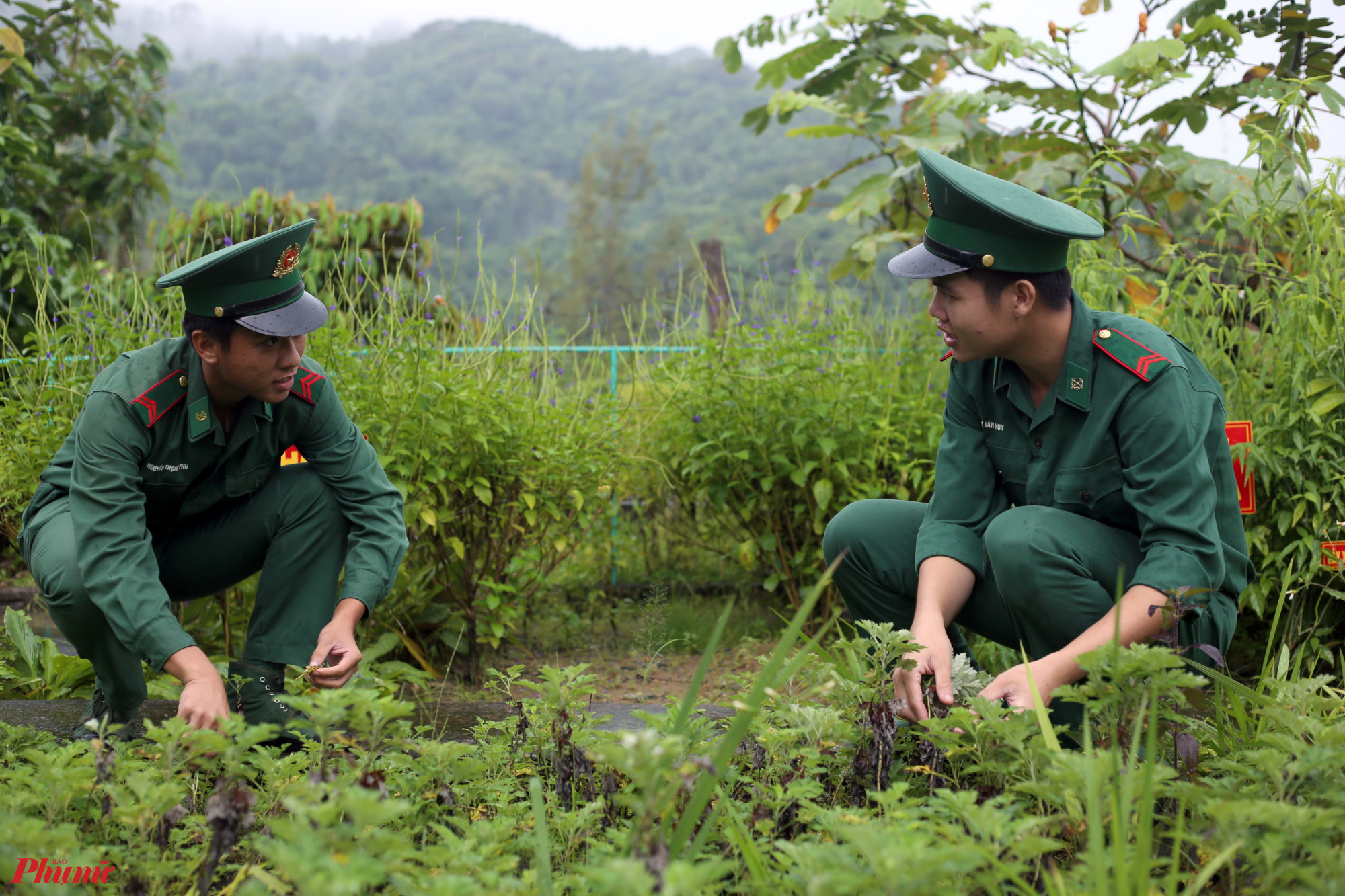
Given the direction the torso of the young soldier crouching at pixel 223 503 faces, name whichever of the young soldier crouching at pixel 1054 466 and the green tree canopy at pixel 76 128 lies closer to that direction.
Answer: the young soldier crouching

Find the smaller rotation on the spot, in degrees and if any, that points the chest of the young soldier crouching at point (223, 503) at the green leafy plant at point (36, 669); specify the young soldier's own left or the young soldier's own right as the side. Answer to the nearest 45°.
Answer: approximately 180°

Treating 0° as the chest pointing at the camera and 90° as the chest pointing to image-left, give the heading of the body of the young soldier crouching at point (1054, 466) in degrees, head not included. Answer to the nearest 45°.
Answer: approximately 45°

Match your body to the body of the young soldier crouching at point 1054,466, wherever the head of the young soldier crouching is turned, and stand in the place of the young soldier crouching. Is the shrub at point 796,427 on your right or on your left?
on your right

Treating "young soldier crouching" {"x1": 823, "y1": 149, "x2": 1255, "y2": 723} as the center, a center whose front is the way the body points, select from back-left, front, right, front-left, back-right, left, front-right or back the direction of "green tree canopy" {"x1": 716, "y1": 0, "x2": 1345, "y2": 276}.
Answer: back-right

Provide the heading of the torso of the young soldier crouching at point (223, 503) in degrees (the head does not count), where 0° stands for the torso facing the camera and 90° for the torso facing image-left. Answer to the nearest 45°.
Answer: approximately 315°

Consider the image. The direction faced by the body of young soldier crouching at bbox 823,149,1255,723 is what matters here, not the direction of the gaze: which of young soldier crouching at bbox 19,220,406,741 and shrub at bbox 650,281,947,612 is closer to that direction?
the young soldier crouching

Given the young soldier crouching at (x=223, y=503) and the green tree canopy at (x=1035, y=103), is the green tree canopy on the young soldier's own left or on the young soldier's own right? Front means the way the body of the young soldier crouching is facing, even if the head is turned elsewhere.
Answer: on the young soldier's own left

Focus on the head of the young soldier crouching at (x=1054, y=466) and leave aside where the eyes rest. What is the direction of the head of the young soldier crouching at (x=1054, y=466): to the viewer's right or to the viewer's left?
to the viewer's left

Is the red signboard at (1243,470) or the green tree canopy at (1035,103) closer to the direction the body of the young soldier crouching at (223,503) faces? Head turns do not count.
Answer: the red signboard

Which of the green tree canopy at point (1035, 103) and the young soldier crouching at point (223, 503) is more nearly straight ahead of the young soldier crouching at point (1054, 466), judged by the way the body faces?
the young soldier crouching

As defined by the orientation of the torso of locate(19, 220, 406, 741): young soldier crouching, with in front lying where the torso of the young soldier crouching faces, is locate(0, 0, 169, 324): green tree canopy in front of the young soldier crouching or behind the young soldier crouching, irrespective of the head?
behind

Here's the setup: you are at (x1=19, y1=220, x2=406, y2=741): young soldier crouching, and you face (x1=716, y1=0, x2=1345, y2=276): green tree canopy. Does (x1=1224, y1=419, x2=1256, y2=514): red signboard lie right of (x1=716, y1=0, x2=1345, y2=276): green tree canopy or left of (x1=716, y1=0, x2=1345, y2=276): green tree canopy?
right
